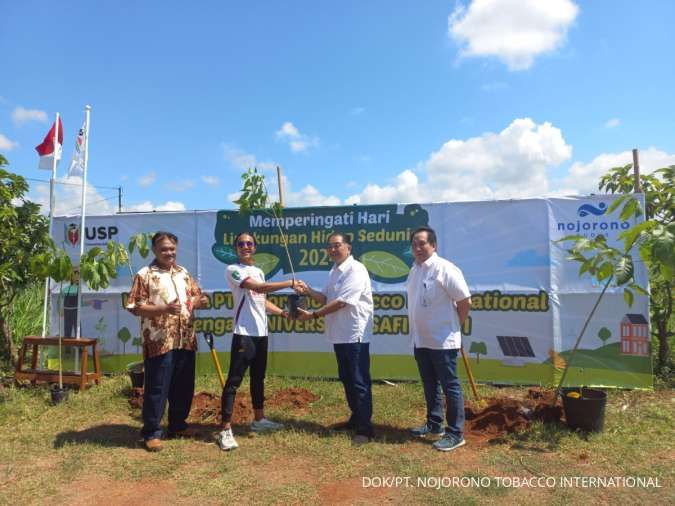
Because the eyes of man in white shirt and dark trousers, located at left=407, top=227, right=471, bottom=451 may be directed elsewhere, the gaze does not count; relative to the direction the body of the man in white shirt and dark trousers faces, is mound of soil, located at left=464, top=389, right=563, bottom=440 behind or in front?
behind

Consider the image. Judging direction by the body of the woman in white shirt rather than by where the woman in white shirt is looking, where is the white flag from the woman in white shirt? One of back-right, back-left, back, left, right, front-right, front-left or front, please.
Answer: back

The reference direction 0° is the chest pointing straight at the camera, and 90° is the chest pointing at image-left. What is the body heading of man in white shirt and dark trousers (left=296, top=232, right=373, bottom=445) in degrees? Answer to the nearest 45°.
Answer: approximately 45°

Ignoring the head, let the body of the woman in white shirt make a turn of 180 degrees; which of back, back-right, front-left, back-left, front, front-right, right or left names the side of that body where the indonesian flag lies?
front

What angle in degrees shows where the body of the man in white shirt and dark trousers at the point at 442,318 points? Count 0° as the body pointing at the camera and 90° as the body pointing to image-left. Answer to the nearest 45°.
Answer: approximately 45°

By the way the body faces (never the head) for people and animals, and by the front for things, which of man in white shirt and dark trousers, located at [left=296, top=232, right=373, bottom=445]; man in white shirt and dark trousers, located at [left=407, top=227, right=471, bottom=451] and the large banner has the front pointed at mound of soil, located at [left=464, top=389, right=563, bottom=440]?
the large banner

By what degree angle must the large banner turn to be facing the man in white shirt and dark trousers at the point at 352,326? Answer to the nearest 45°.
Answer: approximately 45° to its right

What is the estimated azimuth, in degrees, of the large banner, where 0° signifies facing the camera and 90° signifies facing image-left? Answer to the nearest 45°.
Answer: approximately 0°

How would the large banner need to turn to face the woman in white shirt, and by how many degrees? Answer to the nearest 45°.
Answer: approximately 45° to its right

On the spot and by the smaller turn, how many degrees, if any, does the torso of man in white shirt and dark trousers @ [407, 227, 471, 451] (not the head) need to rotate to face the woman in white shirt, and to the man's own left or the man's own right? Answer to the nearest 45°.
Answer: approximately 45° to the man's own right

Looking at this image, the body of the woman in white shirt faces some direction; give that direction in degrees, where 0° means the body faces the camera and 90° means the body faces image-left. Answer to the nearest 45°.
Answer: approximately 315°
